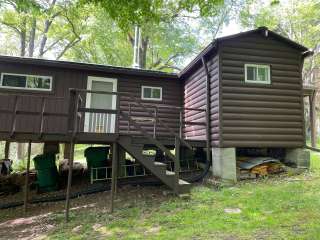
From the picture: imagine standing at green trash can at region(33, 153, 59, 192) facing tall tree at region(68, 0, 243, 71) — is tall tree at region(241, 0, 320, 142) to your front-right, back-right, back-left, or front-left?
front-right

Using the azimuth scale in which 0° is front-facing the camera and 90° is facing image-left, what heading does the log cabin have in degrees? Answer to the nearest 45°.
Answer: approximately 0°

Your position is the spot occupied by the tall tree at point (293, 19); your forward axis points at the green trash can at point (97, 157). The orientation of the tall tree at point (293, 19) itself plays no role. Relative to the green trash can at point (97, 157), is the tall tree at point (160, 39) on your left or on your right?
right

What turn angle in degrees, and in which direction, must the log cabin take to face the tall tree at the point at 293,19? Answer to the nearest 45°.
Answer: approximately 135° to its left

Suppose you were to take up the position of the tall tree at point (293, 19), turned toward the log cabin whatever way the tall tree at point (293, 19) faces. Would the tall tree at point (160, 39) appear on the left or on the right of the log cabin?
right

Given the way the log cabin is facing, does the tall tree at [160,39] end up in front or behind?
behind

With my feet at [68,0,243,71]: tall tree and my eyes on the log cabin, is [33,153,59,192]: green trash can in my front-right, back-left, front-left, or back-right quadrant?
front-right
